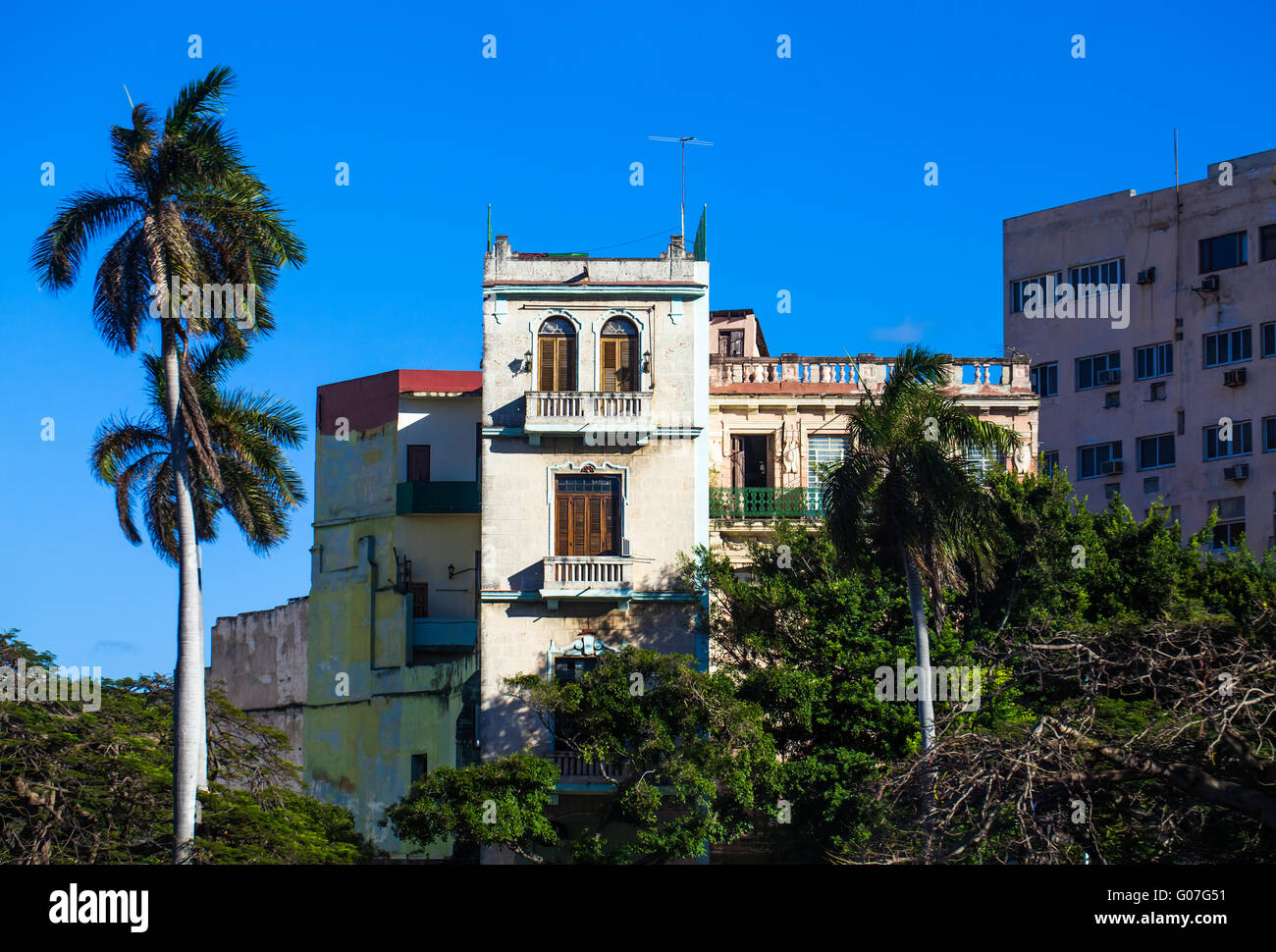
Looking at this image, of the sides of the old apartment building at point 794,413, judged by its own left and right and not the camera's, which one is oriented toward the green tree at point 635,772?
front

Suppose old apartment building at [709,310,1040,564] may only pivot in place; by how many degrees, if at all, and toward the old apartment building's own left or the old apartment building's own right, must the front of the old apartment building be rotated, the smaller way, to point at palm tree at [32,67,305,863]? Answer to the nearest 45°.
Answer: approximately 45° to the old apartment building's own right

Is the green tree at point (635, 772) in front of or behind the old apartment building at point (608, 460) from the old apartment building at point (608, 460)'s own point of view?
in front

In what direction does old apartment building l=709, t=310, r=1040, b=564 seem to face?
toward the camera

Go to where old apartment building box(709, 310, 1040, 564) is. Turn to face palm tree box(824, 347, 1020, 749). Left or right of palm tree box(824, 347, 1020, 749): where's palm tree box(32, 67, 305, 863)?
right

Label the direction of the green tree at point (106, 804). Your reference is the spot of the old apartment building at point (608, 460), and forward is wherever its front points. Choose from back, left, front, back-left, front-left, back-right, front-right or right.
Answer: front-right

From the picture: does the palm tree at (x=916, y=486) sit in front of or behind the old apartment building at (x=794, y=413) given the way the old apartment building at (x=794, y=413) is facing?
in front

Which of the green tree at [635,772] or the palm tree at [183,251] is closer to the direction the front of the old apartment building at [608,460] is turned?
the green tree

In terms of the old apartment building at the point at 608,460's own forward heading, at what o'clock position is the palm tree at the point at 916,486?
The palm tree is roughly at 11 o'clock from the old apartment building.
